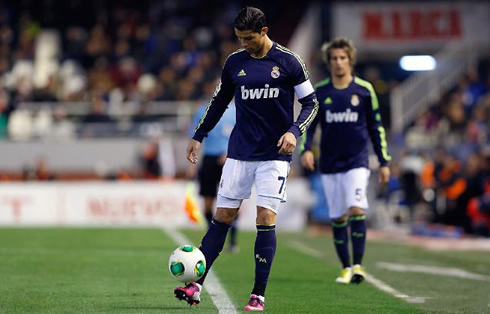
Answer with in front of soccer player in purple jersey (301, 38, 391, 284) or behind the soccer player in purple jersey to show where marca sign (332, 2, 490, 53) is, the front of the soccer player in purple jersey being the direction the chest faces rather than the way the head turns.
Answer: behind

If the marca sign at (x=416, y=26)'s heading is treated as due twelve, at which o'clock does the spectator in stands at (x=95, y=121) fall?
The spectator in stands is roughly at 2 o'clock from the marca sign.

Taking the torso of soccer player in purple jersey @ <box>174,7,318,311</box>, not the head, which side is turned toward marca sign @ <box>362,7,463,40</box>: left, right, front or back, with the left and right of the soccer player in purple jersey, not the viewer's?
back

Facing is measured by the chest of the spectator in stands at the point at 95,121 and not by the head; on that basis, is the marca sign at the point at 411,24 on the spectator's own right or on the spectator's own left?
on the spectator's own left

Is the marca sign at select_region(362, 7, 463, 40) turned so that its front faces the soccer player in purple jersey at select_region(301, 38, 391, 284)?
yes

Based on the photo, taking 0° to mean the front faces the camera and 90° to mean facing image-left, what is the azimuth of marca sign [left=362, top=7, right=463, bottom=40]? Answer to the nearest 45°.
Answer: approximately 0°
